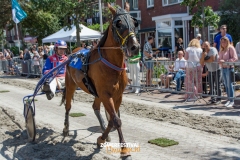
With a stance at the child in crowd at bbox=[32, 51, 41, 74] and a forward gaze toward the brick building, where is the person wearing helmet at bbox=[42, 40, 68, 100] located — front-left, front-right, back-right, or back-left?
back-right

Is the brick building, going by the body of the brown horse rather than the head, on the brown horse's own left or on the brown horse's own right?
on the brown horse's own left

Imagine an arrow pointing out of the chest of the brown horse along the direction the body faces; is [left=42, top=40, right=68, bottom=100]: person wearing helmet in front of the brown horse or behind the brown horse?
behind

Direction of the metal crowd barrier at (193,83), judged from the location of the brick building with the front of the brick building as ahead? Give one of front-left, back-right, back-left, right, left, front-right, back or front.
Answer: front-left

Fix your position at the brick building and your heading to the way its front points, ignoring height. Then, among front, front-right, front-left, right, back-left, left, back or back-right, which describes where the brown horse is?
front-left
